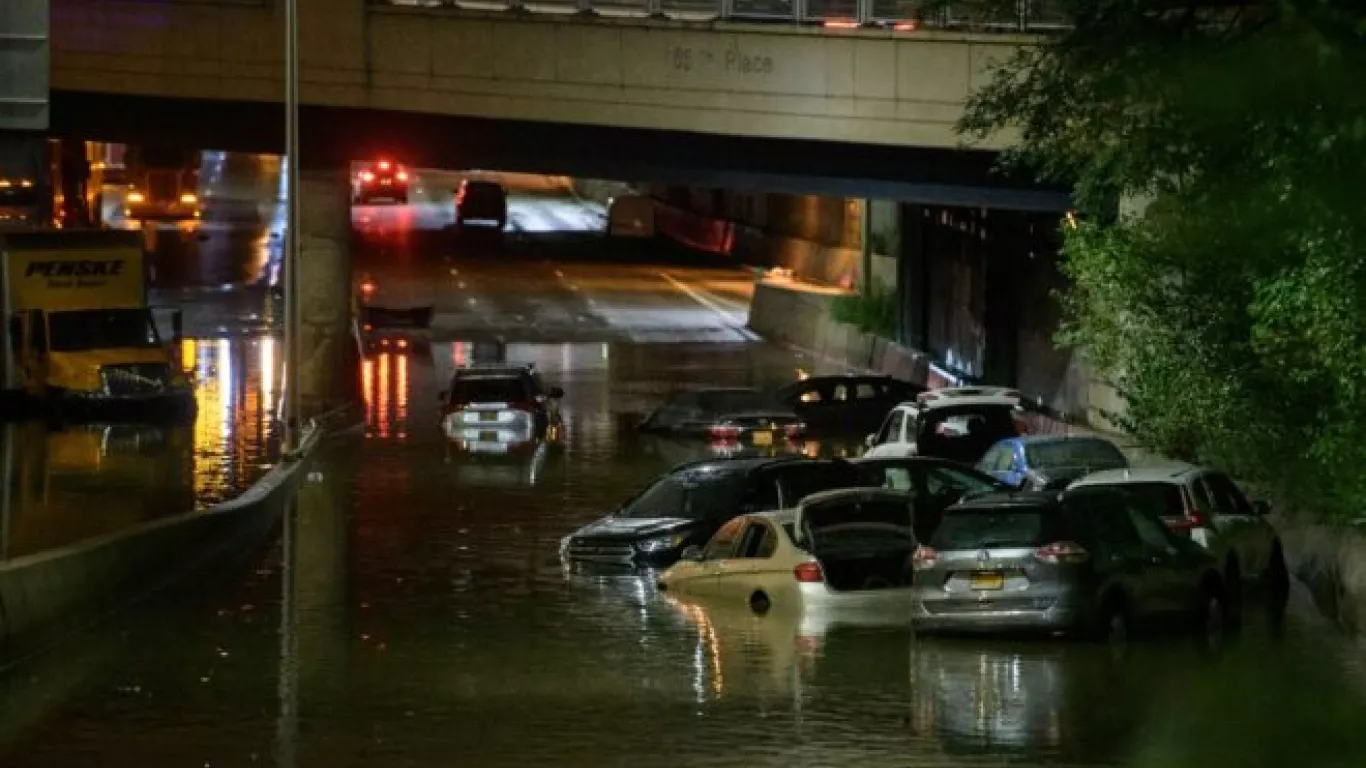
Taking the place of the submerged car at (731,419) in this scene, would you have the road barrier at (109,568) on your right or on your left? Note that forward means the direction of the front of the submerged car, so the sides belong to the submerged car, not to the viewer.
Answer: on your left

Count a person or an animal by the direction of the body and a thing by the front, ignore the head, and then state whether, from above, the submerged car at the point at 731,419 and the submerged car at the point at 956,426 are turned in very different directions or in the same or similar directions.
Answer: same or similar directions

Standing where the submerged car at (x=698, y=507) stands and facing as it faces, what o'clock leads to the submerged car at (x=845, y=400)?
the submerged car at (x=845, y=400) is roughly at 5 o'clock from the submerged car at (x=698, y=507).

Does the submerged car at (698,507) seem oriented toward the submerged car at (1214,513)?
no

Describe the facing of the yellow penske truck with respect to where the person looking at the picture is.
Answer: facing the viewer and to the right of the viewer

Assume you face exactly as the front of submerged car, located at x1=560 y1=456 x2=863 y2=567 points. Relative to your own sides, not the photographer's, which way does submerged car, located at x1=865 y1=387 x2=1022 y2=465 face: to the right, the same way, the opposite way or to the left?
to the right

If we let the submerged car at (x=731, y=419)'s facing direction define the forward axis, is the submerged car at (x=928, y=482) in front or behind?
behind

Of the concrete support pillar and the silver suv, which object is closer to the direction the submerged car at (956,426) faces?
the concrete support pillar

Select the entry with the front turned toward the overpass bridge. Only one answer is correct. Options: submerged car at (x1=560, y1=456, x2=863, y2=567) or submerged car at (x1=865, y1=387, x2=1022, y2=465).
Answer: submerged car at (x1=865, y1=387, x2=1022, y2=465)

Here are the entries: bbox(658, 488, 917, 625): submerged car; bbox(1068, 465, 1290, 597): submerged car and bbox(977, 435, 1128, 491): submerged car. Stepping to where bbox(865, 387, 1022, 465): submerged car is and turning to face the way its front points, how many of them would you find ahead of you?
0

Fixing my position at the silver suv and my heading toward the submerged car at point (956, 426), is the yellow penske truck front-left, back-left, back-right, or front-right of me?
front-left

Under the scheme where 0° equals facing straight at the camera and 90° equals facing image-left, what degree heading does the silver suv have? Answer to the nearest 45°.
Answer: approximately 225°

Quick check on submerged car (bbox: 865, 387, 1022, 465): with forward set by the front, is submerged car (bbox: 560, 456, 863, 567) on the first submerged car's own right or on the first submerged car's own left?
on the first submerged car's own left

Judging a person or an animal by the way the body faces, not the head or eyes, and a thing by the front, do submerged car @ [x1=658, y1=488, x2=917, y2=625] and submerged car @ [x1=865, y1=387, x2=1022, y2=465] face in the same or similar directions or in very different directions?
same or similar directions

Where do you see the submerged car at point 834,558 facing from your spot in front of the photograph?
facing away from the viewer and to the left of the viewer
